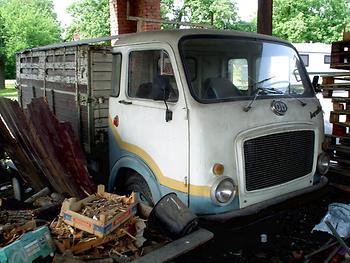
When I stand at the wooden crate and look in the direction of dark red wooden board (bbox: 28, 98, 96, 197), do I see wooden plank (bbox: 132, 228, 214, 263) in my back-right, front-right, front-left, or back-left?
back-right

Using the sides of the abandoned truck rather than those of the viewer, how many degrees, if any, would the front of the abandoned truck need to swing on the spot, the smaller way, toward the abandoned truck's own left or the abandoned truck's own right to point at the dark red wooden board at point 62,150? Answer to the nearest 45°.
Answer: approximately 135° to the abandoned truck's own right

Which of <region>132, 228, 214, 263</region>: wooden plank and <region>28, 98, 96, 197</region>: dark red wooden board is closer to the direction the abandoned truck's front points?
the wooden plank

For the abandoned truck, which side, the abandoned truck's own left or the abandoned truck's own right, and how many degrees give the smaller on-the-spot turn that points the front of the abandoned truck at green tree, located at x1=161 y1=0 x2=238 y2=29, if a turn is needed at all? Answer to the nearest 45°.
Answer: approximately 135° to the abandoned truck's own left

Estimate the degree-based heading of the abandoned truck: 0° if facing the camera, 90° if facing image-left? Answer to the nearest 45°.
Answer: approximately 315°

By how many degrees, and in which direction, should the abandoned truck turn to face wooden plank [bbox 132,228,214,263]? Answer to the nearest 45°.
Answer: approximately 45° to its right

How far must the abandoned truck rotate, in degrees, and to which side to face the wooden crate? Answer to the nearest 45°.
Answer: approximately 90° to its right

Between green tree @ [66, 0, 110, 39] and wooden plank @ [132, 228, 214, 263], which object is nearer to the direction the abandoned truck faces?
the wooden plank

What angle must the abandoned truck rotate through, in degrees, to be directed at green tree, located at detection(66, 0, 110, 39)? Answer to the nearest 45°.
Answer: approximately 135° to its left

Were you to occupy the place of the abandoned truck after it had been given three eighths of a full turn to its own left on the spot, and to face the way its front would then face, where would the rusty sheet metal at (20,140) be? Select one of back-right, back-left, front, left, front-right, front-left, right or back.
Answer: left

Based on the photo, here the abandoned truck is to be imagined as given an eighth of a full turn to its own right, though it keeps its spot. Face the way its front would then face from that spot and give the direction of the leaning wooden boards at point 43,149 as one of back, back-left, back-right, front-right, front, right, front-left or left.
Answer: right
